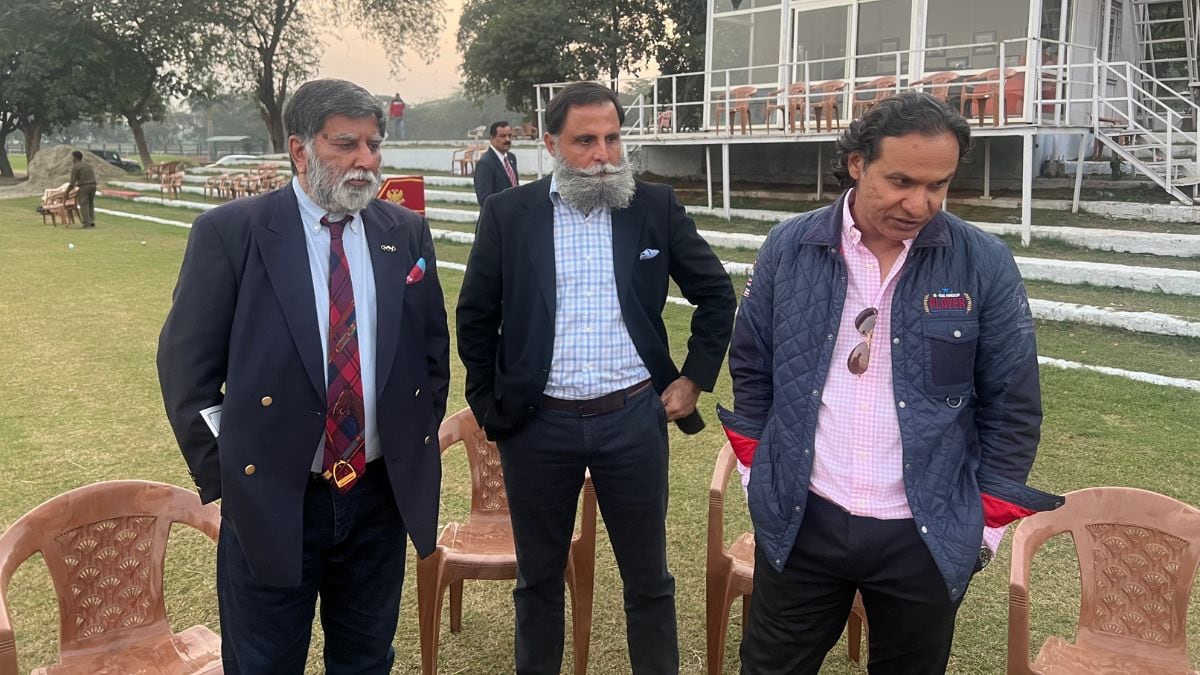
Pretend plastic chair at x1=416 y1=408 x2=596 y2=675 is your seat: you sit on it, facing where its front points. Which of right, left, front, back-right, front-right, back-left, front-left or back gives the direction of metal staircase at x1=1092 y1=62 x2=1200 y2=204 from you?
back-left

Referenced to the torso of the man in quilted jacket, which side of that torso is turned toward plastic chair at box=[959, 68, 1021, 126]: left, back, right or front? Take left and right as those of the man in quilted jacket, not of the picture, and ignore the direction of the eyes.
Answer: back

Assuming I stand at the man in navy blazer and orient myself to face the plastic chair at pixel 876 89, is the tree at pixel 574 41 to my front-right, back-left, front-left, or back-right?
front-left

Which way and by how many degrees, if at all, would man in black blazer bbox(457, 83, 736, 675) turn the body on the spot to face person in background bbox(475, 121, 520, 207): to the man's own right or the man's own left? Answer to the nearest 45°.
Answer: approximately 180°

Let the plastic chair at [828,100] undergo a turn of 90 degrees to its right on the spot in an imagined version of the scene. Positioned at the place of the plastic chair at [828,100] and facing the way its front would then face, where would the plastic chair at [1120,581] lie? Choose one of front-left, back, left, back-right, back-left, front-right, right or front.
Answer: back-left

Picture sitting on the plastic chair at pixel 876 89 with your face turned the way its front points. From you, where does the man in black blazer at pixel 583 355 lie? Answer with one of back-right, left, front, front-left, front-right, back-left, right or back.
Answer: front-left

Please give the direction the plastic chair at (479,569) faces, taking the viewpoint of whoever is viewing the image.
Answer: facing the viewer

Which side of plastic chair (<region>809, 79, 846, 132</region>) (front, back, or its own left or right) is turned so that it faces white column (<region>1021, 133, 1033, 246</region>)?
left

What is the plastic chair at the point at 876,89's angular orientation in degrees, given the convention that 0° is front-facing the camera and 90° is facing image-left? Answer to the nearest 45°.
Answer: approximately 45°

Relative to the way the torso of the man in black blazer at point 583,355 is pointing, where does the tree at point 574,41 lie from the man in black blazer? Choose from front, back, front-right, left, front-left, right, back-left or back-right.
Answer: back

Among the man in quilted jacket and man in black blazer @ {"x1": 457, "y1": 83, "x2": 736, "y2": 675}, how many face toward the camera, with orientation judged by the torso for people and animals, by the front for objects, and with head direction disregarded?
2

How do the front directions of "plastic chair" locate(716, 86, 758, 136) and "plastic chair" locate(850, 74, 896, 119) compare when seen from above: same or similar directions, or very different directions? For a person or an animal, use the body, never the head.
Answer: same or similar directions

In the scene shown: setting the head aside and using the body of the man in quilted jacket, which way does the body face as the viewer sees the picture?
toward the camera

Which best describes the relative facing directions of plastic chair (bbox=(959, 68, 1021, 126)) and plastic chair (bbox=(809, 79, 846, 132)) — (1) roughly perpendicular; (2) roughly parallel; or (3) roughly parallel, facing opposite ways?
roughly parallel

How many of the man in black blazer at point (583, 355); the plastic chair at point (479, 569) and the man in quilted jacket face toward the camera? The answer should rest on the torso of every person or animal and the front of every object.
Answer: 3
